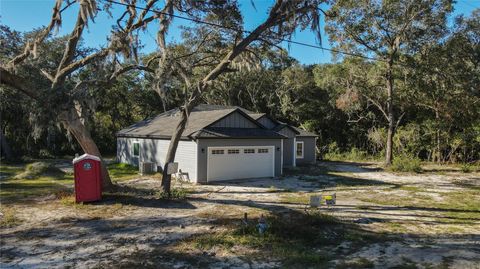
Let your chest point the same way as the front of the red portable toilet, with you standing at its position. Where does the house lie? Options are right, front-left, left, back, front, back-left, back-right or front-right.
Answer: back-left

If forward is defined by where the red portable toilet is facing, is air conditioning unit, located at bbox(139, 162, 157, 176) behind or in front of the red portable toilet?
behind

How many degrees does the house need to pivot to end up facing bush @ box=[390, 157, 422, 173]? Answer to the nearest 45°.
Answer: approximately 45° to its left

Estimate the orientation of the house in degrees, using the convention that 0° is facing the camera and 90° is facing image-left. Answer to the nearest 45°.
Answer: approximately 315°

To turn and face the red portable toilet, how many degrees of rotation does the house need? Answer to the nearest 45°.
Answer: approximately 90° to its right

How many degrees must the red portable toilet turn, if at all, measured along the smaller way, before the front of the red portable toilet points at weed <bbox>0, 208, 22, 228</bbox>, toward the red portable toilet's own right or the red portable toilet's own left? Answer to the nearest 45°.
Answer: approximately 45° to the red portable toilet's own right

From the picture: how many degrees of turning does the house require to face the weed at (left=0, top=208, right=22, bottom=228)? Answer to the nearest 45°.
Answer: approximately 90° to its right

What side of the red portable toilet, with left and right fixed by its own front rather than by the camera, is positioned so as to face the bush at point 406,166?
left
